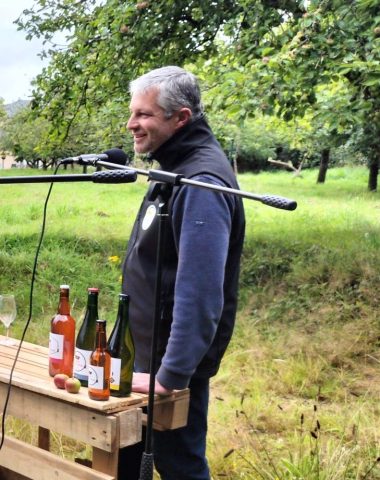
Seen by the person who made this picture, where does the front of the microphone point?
facing to the right of the viewer

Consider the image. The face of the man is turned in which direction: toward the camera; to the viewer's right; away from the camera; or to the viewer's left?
to the viewer's left

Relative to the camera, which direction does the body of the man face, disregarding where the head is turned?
to the viewer's left

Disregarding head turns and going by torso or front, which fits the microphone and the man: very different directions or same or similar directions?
very different directions

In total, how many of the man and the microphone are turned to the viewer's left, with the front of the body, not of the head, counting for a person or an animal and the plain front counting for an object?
1
